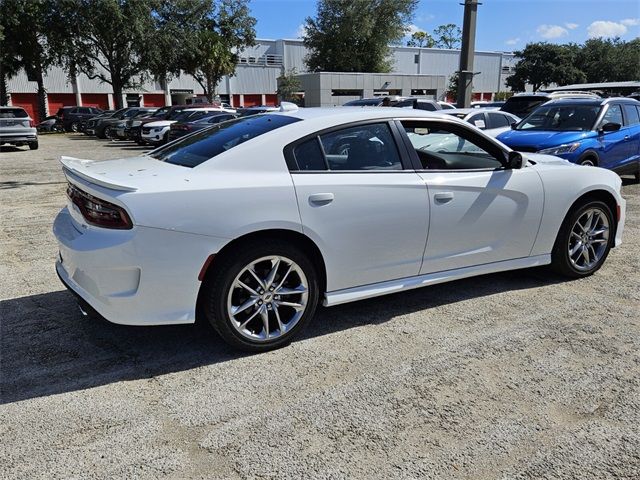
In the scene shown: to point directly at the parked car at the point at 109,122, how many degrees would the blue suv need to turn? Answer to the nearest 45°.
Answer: approximately 90° to its right

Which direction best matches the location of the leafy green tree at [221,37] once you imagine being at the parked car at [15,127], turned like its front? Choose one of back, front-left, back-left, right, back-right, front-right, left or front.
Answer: front-right

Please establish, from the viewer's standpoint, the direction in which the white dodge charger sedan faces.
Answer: facing away from the viewer and to the right of the viewer

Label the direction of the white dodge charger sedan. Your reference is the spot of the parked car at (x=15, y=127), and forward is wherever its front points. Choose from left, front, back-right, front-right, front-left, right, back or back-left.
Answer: back

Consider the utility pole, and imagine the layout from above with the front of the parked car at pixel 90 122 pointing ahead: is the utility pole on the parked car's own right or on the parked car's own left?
on the parked car's own left

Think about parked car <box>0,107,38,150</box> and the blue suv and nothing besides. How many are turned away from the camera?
1

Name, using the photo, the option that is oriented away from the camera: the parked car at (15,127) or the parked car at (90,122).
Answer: the parked car at (15,127)

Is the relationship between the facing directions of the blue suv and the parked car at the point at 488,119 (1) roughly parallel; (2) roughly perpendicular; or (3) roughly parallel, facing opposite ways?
roughly parallel

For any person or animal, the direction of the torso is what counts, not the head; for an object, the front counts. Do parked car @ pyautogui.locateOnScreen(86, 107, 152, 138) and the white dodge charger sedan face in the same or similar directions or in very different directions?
very different directions

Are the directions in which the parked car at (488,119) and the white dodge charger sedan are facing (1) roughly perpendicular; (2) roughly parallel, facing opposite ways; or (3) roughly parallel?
roughly parallel, facing opposite ways

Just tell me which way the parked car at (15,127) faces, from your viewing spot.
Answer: facing away from the viewer

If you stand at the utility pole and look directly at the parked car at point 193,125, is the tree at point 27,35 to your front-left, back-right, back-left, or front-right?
front-right

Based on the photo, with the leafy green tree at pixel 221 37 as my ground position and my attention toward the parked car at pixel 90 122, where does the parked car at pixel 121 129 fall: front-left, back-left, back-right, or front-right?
front-left
